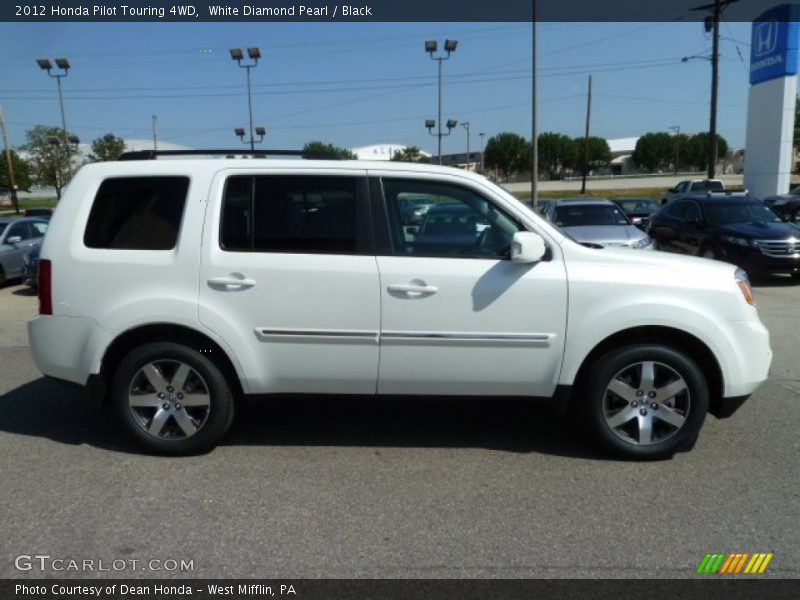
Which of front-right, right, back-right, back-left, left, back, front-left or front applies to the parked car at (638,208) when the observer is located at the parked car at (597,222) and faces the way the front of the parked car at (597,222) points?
back-left

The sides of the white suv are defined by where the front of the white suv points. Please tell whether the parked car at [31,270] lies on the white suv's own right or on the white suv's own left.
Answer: on the white suv's own left

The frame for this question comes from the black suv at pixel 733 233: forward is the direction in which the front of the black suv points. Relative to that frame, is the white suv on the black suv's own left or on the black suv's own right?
on the black suv's own right

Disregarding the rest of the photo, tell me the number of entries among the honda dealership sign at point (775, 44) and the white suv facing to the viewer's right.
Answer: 1

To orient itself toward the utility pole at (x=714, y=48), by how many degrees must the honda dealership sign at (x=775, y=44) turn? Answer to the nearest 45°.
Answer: approximately 90° to its right

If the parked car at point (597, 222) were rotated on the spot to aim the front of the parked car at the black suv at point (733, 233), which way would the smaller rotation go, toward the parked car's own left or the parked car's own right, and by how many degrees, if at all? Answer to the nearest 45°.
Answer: approximately 45° to the parked car's own left

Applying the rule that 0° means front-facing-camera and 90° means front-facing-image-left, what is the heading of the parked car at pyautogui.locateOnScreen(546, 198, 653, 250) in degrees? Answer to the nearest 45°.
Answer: approximately 315°

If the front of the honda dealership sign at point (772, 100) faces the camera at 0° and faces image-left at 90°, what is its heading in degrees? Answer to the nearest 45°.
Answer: approximately 45°

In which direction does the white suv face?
to the viewer's right

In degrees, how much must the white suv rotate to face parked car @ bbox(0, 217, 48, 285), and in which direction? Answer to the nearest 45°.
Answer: approximately 135° to its left

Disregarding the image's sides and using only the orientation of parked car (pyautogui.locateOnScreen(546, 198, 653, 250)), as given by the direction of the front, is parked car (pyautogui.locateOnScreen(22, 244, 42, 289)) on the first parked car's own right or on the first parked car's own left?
on the first parked car's own right
